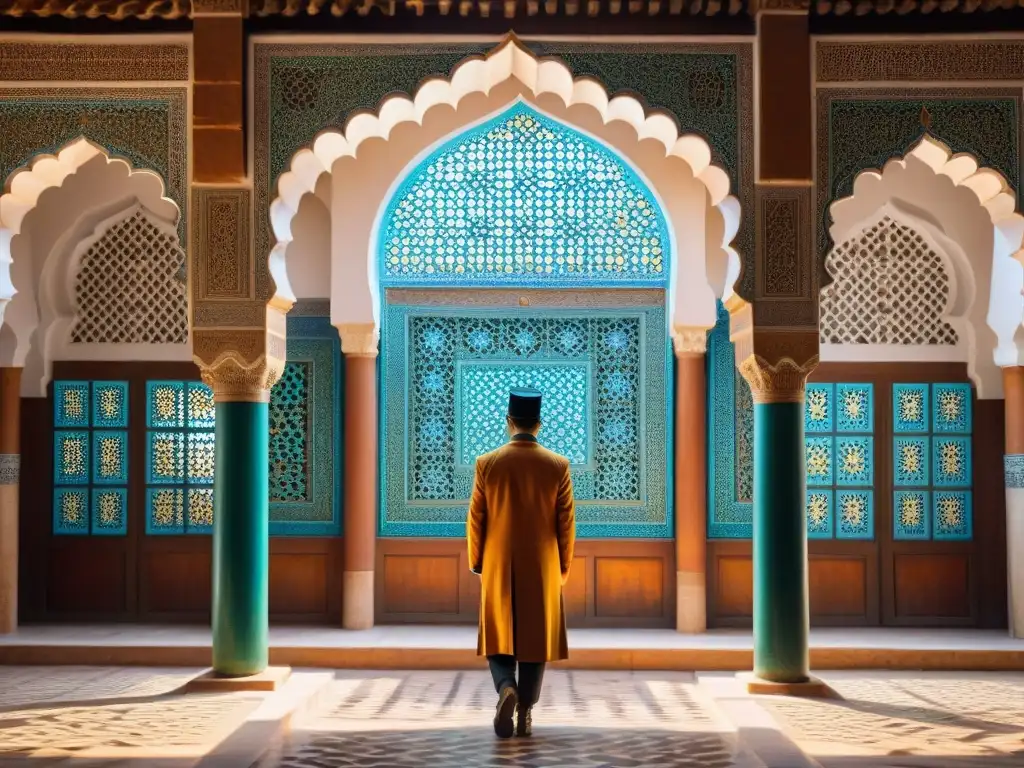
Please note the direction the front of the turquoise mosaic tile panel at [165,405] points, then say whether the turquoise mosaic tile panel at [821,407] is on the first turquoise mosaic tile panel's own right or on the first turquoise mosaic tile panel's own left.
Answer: on the first turquoise mosaic tile panel's own left

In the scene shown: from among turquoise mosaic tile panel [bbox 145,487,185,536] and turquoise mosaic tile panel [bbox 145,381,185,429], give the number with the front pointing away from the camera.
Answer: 0

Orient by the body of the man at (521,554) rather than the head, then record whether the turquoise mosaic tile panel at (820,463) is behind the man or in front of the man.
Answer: in front

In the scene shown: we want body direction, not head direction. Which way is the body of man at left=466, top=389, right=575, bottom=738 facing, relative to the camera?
away from the camera

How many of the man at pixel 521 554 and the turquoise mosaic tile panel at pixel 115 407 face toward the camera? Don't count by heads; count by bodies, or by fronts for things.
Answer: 1

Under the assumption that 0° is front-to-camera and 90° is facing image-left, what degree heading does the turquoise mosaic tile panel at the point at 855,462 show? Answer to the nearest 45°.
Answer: approximately 0°

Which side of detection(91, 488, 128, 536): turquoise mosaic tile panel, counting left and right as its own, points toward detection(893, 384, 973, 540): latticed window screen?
left

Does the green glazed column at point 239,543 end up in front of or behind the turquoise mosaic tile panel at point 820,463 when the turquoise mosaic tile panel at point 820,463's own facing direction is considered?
in front

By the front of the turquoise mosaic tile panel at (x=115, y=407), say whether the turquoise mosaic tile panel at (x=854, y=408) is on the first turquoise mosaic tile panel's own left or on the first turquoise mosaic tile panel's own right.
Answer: on the first turquoise mosaic tile panel's own left

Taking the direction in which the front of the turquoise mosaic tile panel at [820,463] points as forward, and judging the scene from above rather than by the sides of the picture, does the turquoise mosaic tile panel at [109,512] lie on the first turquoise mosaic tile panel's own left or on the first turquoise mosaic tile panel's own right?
on the first turquoise mosaic tile panel's own right
